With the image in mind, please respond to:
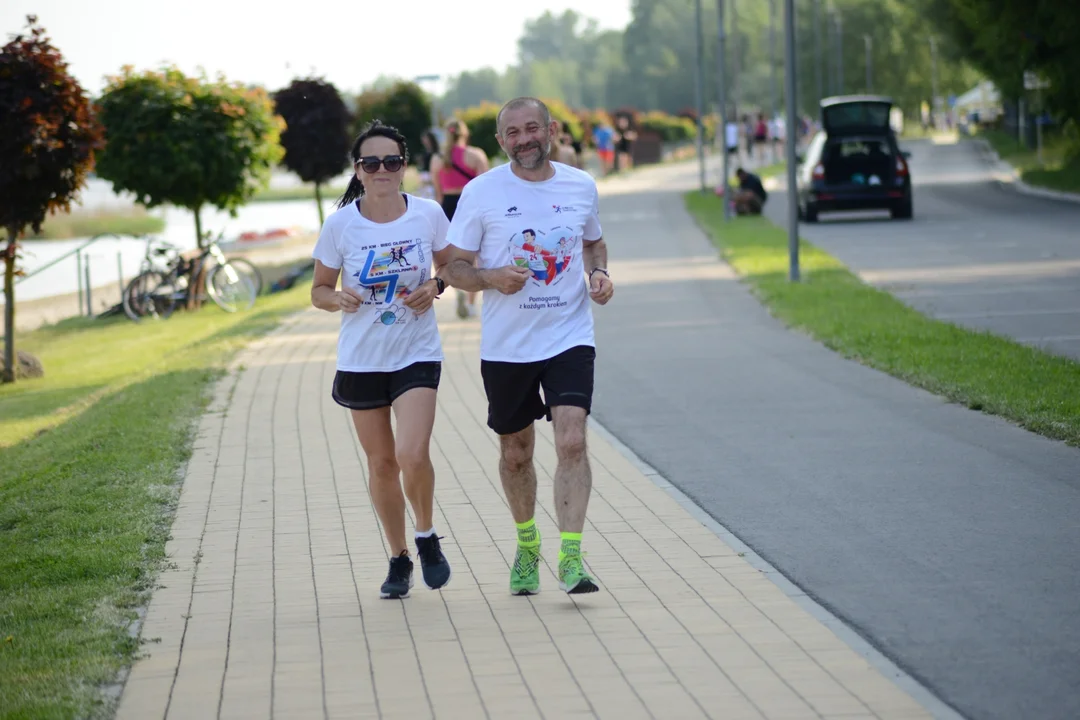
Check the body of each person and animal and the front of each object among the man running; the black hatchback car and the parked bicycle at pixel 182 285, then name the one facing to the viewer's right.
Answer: the parked bicycle

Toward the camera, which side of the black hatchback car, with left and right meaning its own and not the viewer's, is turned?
back

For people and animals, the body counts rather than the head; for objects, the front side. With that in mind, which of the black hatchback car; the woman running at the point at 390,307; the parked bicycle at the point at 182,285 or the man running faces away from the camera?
the black hatchback car

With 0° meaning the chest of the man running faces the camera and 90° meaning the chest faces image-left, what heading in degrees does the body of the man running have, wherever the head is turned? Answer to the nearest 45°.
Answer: approximately 0°

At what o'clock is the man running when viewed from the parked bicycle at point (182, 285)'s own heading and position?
The man running is roughly at 3 o'clock from the parked bicycle.

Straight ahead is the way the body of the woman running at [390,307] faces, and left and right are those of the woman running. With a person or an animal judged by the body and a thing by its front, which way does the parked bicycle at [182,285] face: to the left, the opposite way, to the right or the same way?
to the left

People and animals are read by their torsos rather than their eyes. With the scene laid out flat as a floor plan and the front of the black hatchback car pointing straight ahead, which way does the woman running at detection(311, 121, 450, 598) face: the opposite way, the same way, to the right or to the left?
the opposite way
